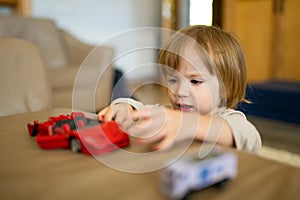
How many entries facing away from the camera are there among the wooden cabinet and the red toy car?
0

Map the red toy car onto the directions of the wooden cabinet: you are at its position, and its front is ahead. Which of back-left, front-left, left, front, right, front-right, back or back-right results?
front

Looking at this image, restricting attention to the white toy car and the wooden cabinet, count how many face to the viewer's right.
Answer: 0

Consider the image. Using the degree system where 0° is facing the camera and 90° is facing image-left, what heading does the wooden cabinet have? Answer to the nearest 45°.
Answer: approximately 0°

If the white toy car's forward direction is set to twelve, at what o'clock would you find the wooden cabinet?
The wooden cabinet is roughly at 5 o'clock from the white toy car.

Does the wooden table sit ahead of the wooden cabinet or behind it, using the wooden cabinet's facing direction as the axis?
ahead
